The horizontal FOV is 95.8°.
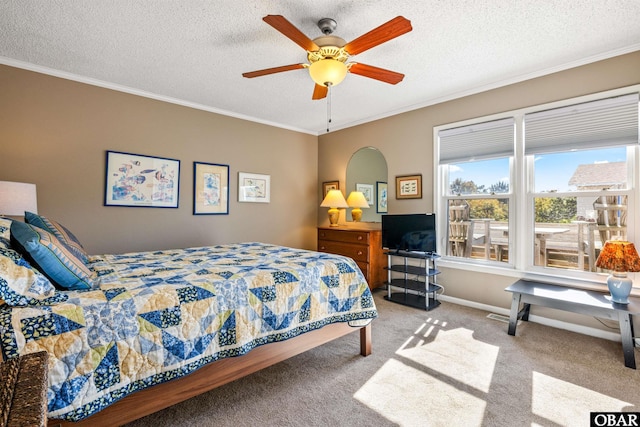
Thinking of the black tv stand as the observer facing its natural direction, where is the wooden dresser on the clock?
The wooden dresser is roughly at 2 o'clock from the black tv stand.

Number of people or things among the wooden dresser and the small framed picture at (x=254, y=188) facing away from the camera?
0

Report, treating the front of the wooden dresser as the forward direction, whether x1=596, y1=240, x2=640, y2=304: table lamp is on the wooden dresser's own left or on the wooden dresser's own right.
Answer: on the wooden dresser's own left

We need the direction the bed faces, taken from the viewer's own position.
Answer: facing away from the viewer and to the right of the viewer

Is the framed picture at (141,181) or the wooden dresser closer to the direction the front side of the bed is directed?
the wooden dresser

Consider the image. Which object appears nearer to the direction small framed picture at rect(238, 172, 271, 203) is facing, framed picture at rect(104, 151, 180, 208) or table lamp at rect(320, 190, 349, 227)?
the table lamp

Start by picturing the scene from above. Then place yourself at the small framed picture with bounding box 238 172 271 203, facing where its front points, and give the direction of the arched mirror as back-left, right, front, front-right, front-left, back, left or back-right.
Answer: front-left

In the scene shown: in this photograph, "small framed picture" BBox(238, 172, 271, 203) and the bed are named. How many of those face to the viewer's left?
0

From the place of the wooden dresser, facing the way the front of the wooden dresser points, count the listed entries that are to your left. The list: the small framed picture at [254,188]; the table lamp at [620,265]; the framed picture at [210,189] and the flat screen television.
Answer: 2

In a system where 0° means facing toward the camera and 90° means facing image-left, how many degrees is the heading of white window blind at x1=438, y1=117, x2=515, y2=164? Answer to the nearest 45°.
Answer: approximately 45°

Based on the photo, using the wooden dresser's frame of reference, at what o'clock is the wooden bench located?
The wooden bench is roughly at 9 o'clock from the wooden dresser.

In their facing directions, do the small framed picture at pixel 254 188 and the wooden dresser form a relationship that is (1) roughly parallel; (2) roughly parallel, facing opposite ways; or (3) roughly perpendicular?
roughly perpendicular

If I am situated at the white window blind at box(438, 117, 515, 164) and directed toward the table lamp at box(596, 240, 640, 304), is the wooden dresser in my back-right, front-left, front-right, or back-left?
back-right
